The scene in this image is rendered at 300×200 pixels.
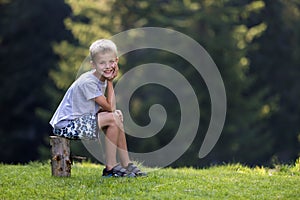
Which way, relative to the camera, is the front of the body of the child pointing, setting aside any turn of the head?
to the viewer's right
